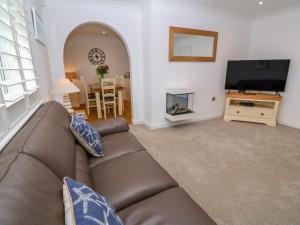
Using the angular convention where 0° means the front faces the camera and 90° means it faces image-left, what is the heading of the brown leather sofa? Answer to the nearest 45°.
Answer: approximately 270°

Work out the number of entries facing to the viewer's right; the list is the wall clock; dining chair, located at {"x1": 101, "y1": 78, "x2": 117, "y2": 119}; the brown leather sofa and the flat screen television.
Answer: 1

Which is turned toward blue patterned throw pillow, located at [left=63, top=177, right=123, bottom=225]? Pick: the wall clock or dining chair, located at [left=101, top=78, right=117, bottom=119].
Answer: the wall clock

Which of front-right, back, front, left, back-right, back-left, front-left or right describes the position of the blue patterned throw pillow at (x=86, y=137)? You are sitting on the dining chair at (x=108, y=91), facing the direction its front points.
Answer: back

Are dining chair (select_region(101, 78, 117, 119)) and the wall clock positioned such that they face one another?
yes

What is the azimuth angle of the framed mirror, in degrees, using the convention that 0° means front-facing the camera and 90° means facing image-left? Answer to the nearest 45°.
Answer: approximately 315°

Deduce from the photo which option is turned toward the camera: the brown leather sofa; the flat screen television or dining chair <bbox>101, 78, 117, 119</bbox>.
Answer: the flat screen television

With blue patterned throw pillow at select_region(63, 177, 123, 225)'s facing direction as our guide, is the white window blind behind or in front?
behind

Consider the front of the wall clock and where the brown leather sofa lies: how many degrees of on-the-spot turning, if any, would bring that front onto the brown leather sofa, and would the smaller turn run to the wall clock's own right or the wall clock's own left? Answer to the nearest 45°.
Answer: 0° — it already faces it

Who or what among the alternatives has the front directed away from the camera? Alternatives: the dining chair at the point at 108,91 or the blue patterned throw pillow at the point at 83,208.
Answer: the dining chair

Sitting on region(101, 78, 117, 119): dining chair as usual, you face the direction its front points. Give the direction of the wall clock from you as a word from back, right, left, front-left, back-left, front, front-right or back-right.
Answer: front

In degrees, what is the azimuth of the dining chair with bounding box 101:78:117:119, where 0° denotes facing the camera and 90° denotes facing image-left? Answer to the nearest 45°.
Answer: approximately 180°

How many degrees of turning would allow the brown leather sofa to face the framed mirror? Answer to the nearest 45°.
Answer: approximately 45° to its left

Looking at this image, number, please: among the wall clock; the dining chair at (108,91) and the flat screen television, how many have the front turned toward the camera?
2

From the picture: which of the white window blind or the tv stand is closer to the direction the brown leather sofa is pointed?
the tv stand
